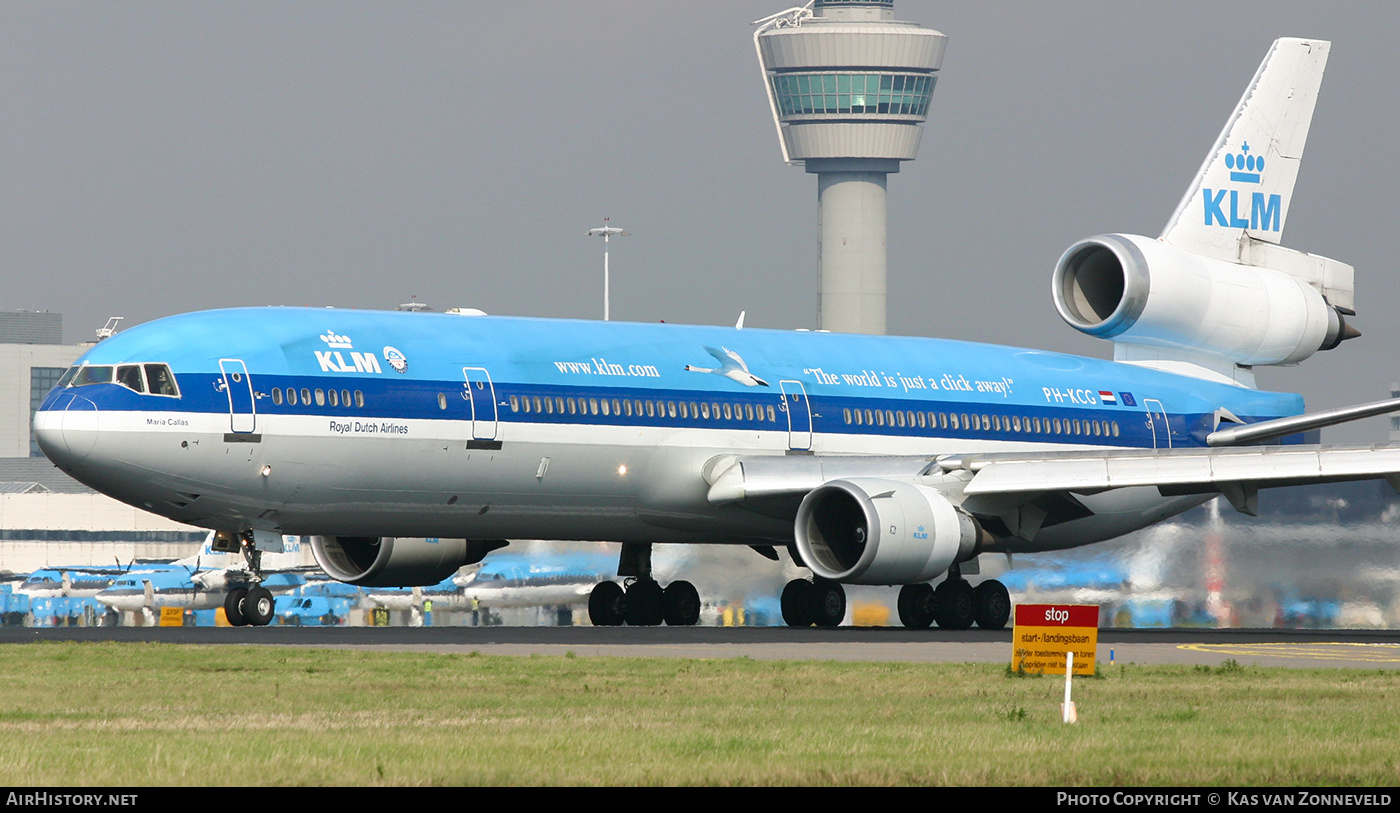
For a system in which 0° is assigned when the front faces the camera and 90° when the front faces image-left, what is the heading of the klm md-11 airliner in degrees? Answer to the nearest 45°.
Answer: approximately 45°
